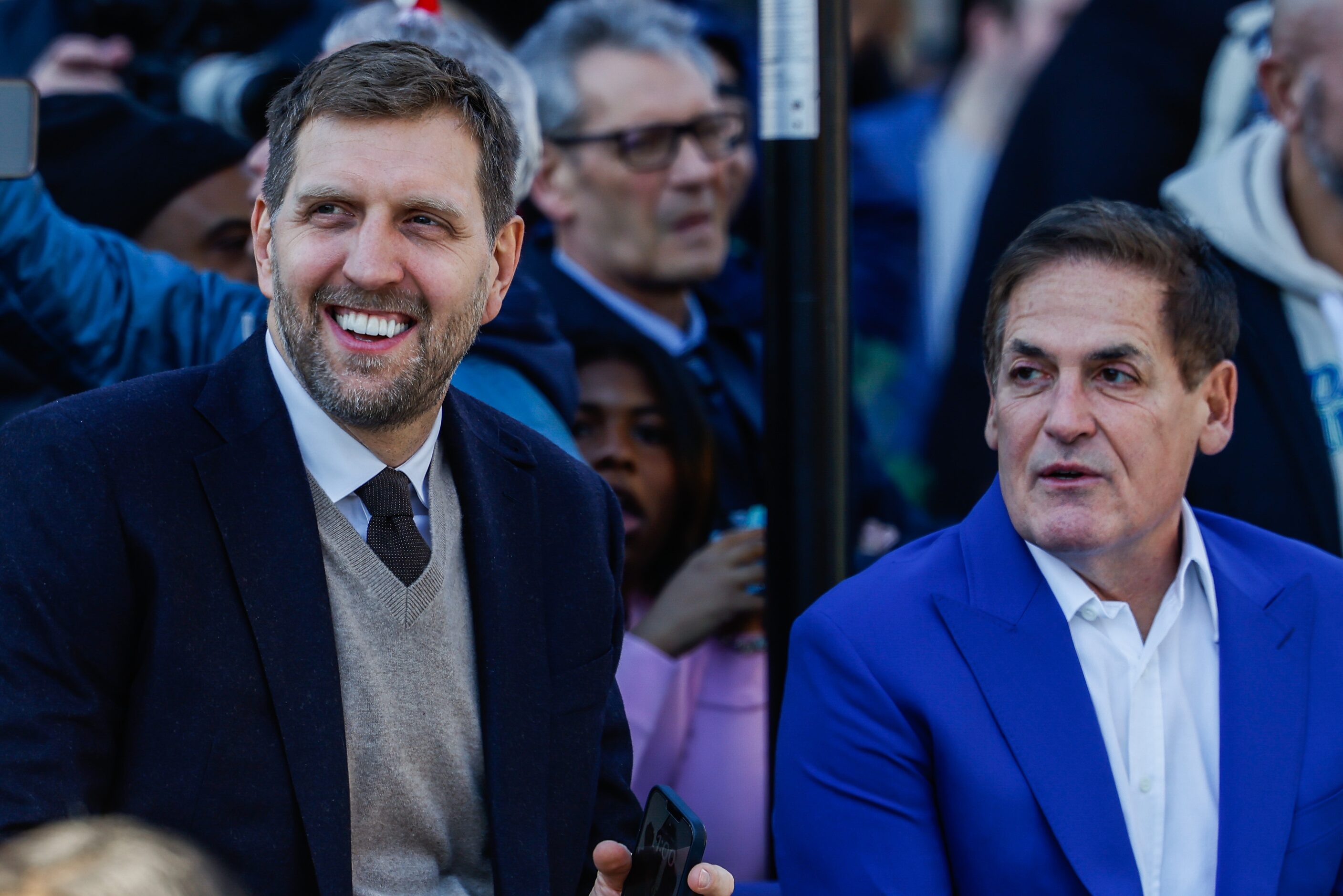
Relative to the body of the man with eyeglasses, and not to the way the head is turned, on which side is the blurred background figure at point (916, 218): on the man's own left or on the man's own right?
on the man's own left

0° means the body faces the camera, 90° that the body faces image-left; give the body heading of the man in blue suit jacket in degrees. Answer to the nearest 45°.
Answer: approximately 0°

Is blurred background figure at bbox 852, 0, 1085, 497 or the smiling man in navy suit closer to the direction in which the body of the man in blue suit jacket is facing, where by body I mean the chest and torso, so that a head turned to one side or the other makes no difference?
the smiling man in navy suit

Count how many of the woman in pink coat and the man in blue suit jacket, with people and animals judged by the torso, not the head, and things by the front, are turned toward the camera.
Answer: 2

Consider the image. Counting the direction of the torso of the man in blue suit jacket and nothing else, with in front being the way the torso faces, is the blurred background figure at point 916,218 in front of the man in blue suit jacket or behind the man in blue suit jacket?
behind

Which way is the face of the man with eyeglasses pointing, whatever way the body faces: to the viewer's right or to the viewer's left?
to the viewer's right

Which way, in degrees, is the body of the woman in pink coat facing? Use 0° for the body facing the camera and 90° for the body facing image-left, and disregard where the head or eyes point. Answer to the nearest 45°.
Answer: approximately 0°

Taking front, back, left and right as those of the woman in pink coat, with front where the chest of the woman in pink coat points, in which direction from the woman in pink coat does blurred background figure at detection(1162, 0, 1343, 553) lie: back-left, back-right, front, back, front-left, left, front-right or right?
left

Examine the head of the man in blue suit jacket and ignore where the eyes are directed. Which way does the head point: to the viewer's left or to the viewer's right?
to the viewer's left
